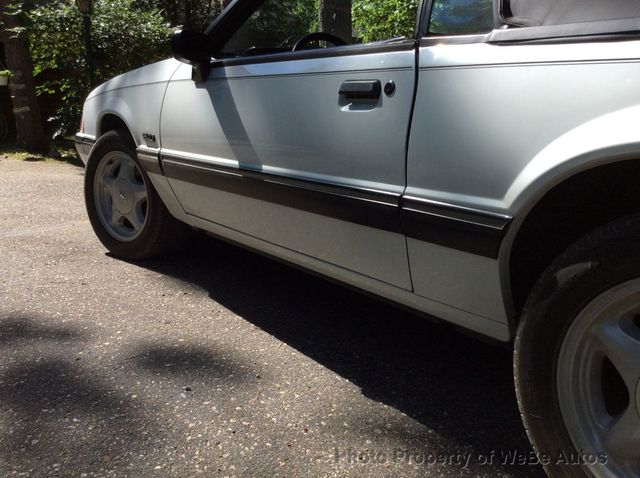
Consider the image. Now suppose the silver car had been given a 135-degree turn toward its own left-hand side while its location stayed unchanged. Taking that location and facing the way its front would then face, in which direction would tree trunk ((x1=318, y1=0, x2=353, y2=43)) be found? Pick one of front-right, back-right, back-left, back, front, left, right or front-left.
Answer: back

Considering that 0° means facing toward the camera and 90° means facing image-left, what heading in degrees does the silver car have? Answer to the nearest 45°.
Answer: approximately 135°

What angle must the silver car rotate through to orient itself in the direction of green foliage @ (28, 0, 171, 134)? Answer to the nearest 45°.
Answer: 0° — it already faces it
